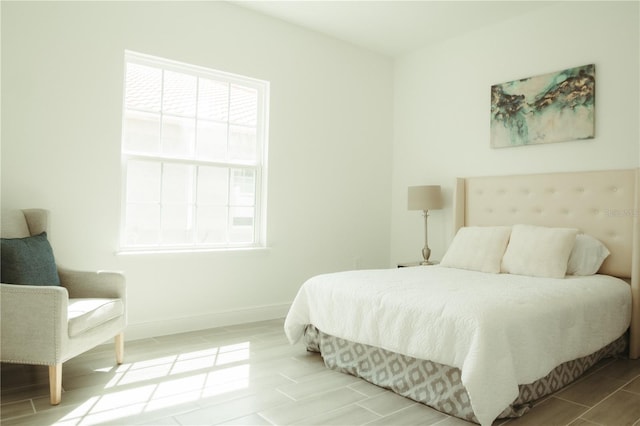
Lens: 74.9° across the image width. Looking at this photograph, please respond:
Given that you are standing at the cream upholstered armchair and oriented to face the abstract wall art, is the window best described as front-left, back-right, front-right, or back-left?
front-left

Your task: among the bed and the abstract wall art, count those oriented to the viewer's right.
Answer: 0

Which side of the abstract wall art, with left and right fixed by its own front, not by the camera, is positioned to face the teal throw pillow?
front

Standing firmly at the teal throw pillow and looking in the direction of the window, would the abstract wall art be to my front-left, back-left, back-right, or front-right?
front-right

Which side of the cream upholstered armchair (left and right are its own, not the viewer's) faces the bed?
front

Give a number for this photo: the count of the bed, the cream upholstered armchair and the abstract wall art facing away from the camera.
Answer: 0

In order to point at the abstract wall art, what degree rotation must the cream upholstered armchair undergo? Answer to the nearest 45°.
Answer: approximately 45° to its left

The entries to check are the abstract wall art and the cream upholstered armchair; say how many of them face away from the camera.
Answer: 0

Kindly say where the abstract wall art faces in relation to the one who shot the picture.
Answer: facing the viewer and to the left of the viewer

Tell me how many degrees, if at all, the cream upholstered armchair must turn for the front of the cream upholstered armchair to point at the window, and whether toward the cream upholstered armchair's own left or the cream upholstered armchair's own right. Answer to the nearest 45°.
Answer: approximately 90° to the cream upholstered armchair's own left

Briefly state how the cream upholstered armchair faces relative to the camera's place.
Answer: facing the viewer and to the right of the viewer

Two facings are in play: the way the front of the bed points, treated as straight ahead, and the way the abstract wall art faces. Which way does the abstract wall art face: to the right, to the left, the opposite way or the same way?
the same way
